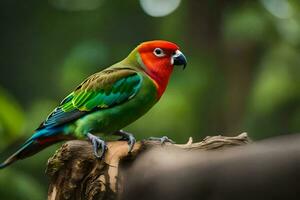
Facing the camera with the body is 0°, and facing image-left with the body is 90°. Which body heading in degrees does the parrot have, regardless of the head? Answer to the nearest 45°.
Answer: approximately 270°
